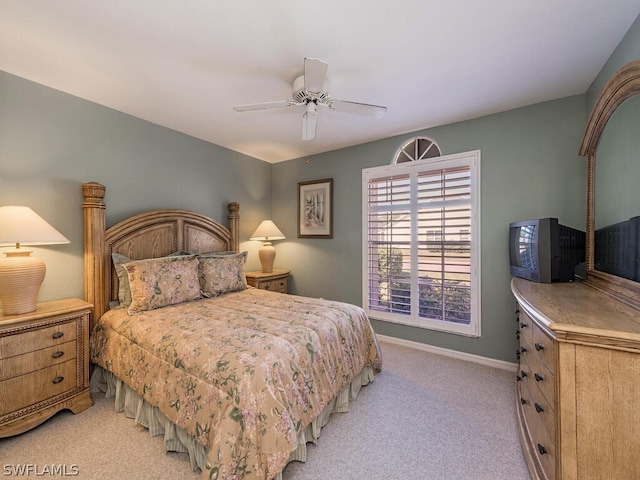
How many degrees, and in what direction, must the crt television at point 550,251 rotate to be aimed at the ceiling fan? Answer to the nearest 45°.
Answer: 0° — it already faces it

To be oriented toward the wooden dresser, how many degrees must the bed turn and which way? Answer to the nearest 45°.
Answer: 0° — it already faces it

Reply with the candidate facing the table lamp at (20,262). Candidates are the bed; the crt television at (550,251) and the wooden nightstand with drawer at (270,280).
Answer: the crt television

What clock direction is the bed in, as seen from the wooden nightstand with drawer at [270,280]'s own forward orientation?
The bed is roughly at 2 o'clock from the wooden nightstand with drawer.

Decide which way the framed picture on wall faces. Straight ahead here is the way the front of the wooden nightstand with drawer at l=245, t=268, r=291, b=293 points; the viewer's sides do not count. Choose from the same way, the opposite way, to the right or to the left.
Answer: to the right

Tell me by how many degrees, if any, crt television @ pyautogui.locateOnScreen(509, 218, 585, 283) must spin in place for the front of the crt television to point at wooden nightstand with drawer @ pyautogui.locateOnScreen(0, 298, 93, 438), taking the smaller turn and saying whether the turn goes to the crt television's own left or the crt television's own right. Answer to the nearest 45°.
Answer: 0° — it already faces it

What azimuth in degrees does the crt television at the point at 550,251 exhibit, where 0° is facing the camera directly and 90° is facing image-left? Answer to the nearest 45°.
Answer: approximately 45°

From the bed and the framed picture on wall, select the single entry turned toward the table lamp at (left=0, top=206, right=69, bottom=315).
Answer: the framed picture on wall

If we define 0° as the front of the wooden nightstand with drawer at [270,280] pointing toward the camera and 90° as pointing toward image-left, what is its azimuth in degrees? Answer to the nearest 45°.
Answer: approximately 315°

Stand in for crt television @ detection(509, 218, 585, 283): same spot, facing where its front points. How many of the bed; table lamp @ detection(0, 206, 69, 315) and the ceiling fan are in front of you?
3

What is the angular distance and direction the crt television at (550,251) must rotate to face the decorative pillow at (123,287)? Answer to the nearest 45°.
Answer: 0° — it already faces it

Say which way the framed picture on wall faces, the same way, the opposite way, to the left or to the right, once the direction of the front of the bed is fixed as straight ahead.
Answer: to the right

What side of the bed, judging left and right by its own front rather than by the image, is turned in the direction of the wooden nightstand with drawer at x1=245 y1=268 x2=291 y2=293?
left
